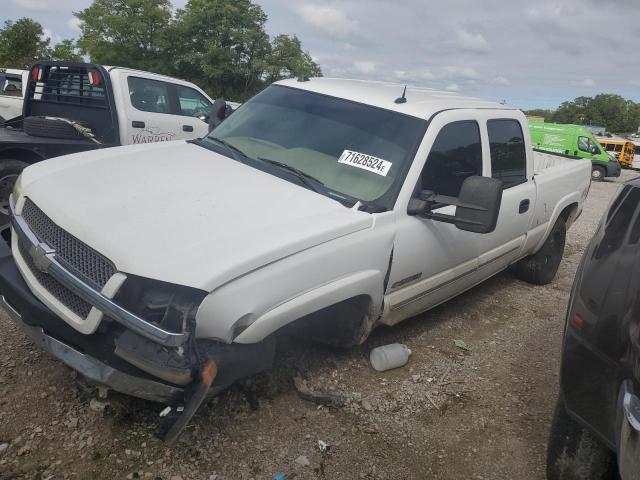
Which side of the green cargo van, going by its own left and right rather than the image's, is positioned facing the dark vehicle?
right

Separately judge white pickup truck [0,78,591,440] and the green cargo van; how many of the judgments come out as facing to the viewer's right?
1

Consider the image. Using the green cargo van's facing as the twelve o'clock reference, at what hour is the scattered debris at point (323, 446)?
The scattered debris is roughly at 3 o'clock from the green cargo van.

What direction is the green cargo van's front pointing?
to the viewer's right

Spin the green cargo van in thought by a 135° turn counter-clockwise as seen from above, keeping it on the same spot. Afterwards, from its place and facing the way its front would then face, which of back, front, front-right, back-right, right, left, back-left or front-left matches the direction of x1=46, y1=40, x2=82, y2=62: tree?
front-left

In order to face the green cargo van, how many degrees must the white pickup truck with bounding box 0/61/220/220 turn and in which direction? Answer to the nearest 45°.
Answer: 0° — it already faces it

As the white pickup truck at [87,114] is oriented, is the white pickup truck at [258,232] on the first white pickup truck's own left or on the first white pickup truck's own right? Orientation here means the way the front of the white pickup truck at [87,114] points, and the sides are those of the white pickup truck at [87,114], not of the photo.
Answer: on the first white pickup truck's own right

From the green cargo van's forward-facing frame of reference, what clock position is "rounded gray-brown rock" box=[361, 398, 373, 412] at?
The rounded gray-brown rock is roughly at 3 o'clock from the green cargo van.

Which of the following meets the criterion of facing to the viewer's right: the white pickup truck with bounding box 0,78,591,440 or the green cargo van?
the green cargo van

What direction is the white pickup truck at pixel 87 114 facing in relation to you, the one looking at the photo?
facing away from the viewer and to the right of the viewer

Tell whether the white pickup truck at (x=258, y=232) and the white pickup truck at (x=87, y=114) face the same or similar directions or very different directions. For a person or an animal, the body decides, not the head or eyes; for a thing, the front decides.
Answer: very different directions
